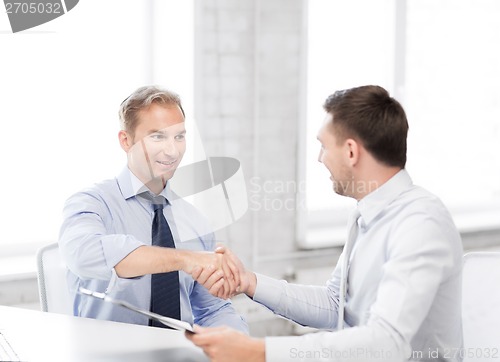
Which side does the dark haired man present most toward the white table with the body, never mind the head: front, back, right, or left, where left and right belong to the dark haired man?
front

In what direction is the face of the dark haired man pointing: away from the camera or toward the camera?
away from the camera

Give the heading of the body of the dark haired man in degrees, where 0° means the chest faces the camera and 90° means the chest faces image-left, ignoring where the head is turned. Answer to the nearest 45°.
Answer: approximately 90°
